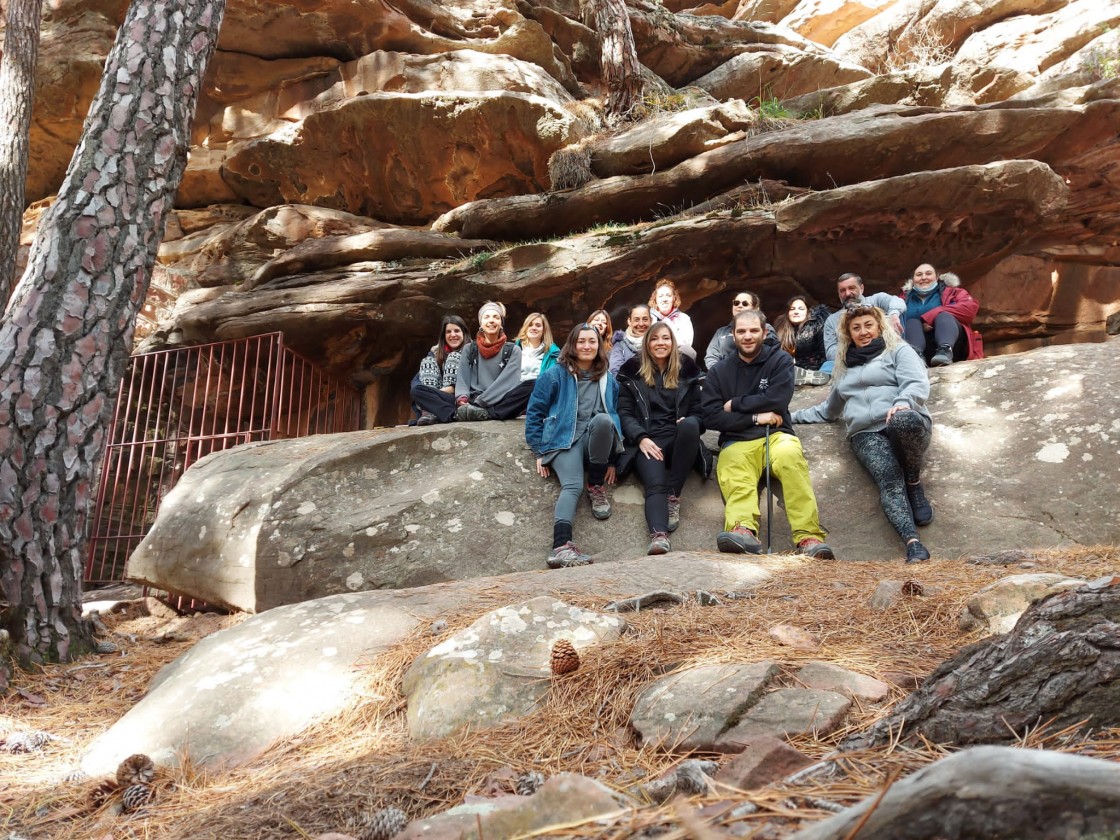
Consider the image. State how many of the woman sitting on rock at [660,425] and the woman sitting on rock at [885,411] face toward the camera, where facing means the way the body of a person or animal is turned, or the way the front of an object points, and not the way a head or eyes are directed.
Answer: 2

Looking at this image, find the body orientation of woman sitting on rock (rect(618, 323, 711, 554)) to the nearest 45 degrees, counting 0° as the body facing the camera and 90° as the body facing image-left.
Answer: approximately 0°

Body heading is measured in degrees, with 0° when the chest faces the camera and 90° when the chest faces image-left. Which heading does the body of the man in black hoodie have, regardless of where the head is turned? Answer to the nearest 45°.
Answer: approximately 0°

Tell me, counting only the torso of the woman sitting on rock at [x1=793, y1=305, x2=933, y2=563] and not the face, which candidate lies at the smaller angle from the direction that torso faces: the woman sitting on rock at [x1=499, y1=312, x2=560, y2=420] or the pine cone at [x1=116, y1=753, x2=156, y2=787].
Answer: the pine cone

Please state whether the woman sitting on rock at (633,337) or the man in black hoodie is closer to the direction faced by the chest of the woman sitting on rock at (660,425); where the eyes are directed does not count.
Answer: the man in black hoodie

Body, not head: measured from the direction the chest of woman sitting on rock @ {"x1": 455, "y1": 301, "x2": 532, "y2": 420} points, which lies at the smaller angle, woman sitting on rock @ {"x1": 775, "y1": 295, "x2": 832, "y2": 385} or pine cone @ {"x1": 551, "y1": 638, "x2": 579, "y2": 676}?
the pine cone

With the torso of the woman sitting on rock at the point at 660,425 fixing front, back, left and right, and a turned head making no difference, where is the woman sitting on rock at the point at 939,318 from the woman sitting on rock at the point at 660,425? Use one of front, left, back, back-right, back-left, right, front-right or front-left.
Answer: back-left

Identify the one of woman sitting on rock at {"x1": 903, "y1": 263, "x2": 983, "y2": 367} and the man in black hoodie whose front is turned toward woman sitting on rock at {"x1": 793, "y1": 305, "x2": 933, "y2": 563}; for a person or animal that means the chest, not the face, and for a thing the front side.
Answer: woman sitting on rock at {"x1": 903, "y1": 263, "x2": 983, "y2": 367}
